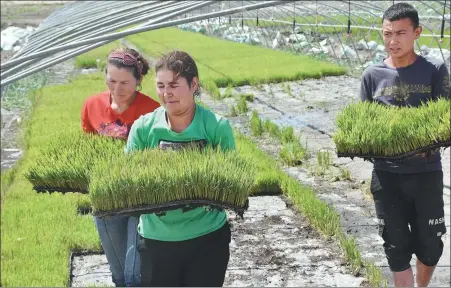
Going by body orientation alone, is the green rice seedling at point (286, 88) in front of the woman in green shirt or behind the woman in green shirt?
behind

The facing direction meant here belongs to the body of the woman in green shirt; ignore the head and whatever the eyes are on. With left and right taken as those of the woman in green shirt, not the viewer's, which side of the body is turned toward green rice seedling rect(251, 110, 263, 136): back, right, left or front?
back

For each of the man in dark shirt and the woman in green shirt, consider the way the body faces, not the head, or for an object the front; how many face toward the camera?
2

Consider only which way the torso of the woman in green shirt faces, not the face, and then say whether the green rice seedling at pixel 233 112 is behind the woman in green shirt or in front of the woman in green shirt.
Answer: behind

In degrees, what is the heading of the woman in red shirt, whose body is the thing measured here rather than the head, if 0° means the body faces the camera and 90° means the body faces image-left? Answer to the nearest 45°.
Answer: approximately 45°

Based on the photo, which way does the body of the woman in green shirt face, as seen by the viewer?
toward the camera

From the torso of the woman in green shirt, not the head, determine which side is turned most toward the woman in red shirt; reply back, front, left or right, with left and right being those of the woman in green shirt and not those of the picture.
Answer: back

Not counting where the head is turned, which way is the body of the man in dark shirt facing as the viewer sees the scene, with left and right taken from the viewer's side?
facing the viewer

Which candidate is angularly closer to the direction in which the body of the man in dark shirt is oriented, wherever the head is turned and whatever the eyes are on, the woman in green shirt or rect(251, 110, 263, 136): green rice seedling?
the woman in green shirt
